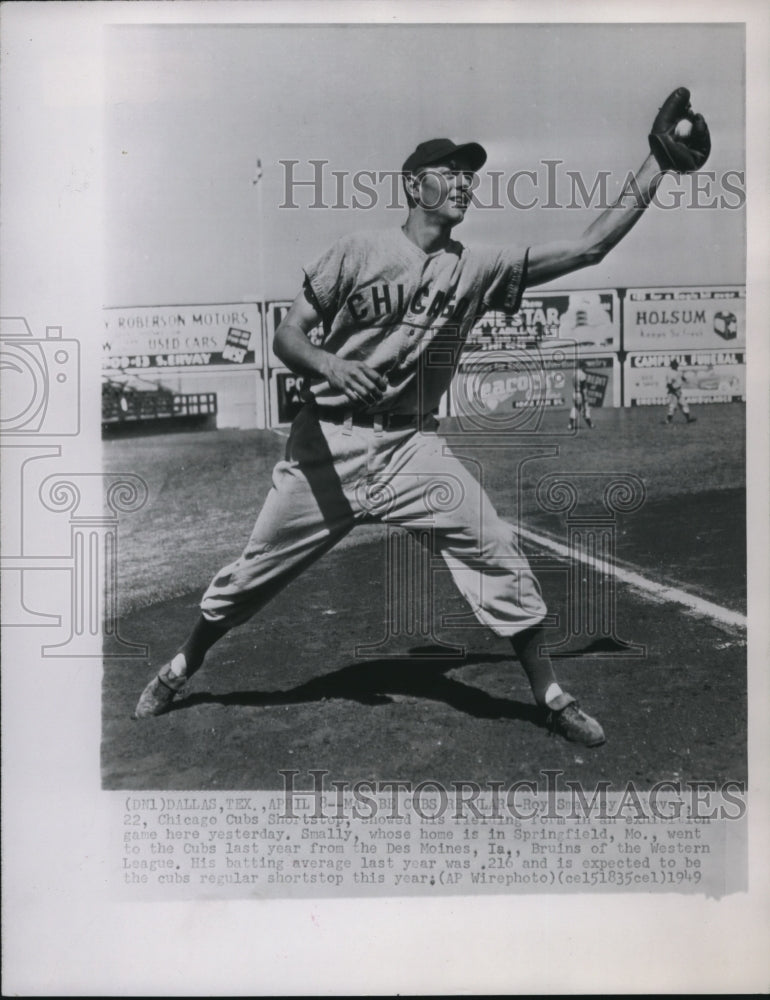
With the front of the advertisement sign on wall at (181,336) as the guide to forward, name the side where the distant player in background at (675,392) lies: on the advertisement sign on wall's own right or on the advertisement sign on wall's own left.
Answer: on the advertisement sign on wall's own left

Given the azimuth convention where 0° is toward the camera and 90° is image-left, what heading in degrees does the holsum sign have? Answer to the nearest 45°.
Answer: approximately 0°

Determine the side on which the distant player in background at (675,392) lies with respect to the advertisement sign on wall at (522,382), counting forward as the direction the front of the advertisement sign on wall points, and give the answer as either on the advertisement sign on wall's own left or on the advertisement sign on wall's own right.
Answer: on the advertisement sign on wall's own left

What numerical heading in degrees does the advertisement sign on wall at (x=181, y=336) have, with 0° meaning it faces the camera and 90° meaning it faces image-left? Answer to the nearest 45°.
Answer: approximately 0°

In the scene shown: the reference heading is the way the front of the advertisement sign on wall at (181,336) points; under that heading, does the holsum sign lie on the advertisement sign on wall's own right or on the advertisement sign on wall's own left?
on the advertisement sign on wall's own left

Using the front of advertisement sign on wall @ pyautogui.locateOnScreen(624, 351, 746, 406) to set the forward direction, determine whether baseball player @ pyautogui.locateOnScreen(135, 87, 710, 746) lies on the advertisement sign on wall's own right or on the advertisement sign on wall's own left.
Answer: on the advertisement sign on wall's own right

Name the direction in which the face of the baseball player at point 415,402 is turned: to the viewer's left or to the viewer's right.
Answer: to the viewer's right
